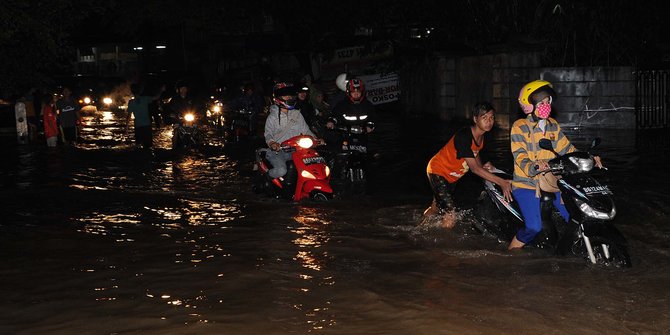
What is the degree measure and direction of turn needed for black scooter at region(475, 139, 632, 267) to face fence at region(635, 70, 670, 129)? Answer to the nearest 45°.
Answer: approximately 135° to its left

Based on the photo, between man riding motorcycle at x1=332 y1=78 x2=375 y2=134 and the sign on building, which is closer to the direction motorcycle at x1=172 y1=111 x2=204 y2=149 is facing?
the man riding motorcycle

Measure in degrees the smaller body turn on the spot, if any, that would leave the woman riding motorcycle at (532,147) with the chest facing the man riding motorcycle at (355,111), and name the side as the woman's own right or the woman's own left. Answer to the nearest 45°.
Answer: approximately 180°

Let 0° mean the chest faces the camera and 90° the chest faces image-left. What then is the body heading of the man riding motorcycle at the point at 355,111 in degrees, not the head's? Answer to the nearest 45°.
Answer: approximately 0°

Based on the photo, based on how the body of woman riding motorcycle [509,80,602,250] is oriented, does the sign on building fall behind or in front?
behind
